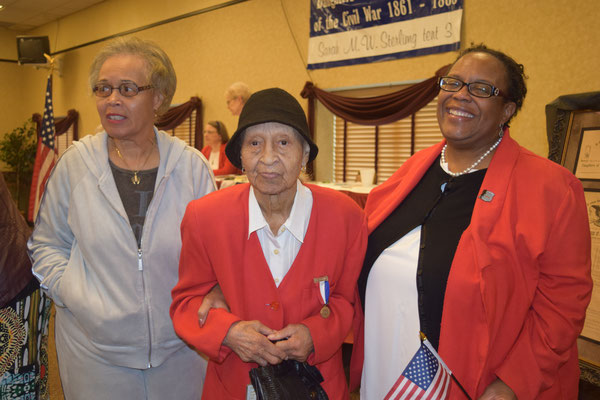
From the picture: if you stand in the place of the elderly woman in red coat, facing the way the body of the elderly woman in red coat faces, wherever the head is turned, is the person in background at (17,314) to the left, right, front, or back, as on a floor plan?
right

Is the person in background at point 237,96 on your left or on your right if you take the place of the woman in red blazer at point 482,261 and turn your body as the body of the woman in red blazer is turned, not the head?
on your right

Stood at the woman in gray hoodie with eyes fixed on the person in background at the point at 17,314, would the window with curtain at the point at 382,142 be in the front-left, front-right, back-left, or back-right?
back-right

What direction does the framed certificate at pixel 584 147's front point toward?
toward the camera

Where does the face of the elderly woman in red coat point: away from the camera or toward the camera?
toward the camera

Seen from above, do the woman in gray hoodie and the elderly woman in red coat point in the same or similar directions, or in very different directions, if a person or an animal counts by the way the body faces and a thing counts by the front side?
same or similar directions

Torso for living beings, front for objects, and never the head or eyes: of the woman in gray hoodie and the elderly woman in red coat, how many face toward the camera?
2

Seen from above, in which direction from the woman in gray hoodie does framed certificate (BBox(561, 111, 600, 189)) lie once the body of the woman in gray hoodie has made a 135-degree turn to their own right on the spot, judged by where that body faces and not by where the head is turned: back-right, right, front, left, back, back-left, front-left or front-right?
back-right

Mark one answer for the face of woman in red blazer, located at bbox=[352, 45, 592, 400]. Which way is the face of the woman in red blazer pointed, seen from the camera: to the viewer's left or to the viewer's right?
to the viewer's left

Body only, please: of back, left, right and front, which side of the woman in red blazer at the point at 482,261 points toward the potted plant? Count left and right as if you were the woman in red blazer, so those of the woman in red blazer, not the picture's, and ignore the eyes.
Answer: right

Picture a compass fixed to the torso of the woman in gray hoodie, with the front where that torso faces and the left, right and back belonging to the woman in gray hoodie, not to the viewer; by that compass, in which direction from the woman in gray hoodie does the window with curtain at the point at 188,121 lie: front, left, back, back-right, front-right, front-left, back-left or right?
back

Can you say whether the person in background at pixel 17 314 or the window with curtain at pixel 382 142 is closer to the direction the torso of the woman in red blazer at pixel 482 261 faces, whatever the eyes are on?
the person in background

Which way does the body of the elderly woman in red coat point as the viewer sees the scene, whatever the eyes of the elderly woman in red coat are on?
toward the camera
